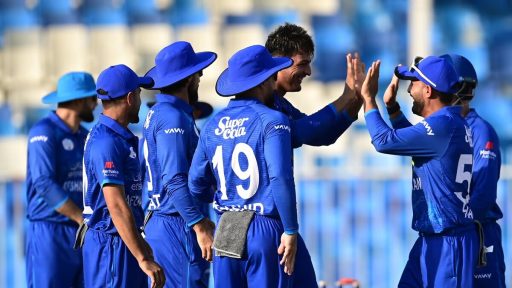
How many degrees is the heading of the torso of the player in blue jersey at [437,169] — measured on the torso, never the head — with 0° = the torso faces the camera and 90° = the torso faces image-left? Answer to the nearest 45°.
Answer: approximately 90°

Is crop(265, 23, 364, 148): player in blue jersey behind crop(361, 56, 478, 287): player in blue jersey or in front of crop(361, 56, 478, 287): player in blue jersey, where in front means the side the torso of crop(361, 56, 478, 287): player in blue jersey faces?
in front

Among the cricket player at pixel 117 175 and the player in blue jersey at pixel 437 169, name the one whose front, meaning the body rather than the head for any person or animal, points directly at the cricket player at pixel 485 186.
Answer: the cricket player at pixel 117 175

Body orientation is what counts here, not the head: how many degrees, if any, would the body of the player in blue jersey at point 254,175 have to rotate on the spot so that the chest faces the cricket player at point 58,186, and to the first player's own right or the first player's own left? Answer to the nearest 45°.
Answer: approximately 90° to the first player's own left

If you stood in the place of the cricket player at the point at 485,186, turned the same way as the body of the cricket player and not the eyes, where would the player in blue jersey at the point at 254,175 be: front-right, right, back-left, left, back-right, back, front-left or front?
front-left

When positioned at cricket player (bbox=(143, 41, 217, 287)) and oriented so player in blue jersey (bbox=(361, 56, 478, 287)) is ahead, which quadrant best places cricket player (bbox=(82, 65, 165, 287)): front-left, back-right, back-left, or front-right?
back-right

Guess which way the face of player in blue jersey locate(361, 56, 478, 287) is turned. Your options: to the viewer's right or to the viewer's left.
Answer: to the viewer's left

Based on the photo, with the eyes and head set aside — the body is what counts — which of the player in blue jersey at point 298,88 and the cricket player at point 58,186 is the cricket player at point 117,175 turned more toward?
the player in blue jersey

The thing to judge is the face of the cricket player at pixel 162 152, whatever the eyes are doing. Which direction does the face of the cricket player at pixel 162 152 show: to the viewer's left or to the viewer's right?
to the viewer's right

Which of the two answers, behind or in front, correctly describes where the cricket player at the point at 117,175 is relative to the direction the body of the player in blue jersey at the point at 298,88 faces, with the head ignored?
behind

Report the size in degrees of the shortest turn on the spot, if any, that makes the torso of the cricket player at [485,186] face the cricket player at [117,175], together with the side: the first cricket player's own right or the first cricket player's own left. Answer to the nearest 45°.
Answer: approximately 45° to the first cricket player's own left

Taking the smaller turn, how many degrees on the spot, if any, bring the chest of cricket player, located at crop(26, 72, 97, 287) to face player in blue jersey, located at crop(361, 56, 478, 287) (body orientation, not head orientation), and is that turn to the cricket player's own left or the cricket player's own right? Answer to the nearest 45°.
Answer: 0° — they already face them

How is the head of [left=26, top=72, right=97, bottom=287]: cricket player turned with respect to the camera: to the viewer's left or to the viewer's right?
to the viewer's right
